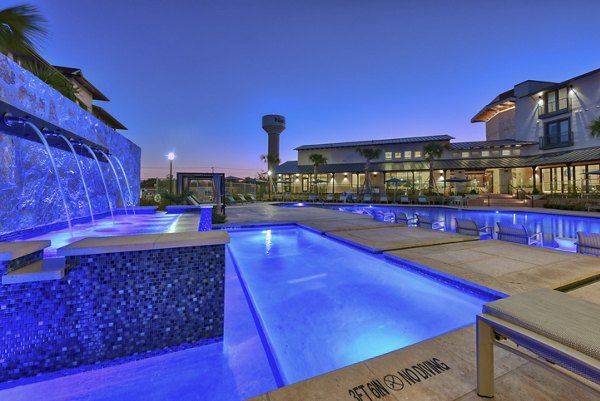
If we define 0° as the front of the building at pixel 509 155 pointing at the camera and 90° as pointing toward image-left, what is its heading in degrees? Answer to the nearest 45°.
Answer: approximately 45°

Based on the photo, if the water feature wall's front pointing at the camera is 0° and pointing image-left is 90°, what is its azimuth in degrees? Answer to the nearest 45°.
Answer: approximately 315°

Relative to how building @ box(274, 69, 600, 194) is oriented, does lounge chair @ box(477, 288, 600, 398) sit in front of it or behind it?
in front

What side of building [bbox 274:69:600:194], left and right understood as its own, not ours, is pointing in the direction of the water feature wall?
front

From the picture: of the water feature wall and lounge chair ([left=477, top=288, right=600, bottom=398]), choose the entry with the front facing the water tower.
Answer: the lounge chair

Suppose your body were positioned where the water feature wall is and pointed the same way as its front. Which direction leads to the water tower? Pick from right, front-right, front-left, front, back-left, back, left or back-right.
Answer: left

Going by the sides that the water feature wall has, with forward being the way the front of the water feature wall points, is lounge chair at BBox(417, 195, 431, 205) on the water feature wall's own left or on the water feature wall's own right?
on the water feature wall's own left

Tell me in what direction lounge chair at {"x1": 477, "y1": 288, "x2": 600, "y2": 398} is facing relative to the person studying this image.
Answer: facing away from the viewer and to the left of the viewer

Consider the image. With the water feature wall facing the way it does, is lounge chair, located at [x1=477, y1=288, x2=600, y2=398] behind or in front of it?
in front
